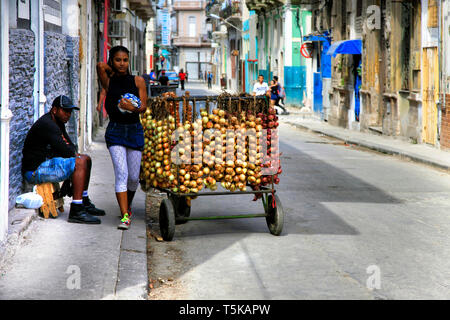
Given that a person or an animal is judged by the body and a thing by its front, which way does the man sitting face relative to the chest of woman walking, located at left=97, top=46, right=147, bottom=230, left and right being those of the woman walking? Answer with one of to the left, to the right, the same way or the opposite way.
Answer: to the left

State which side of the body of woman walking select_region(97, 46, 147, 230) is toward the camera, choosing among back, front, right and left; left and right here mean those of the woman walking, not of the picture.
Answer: front

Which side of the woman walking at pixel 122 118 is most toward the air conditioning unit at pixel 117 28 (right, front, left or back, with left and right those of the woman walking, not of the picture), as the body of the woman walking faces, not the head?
back

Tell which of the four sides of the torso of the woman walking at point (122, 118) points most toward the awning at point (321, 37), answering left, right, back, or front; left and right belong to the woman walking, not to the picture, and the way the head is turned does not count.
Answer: back

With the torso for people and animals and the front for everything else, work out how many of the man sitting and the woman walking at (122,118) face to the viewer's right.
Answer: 1

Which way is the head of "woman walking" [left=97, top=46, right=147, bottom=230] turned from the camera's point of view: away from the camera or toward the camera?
toward the camera

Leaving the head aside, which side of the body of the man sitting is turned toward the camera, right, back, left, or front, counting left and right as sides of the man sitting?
right
